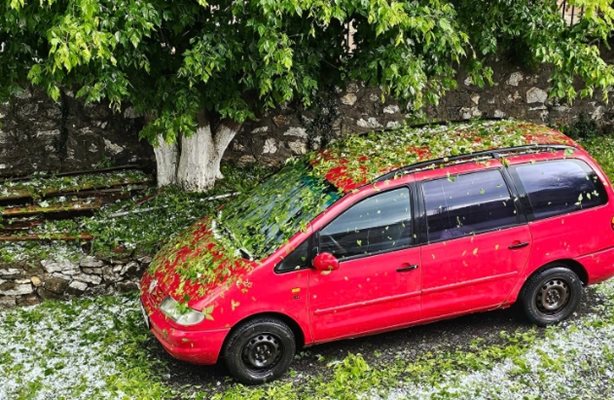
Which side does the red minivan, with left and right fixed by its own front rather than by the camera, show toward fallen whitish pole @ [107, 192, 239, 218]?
right

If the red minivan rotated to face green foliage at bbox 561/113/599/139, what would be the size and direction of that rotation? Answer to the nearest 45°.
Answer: approximately 180°

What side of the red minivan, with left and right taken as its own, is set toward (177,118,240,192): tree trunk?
right

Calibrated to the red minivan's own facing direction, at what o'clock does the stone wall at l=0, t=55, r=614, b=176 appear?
The stone wall is roughly at 4 o'clock from the red minivan.

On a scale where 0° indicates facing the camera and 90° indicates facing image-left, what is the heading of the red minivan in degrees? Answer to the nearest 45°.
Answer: approximately 45°
